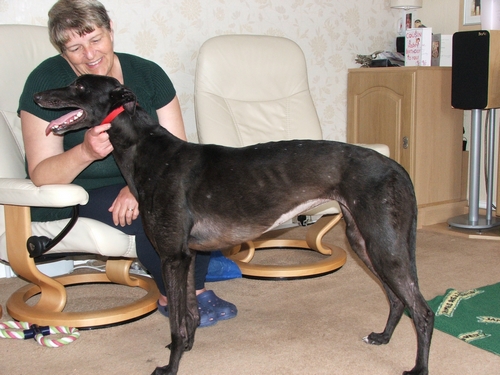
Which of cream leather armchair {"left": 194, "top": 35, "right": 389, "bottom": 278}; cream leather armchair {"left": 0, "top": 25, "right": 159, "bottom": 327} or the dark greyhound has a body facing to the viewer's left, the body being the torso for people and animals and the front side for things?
the dark greyhound

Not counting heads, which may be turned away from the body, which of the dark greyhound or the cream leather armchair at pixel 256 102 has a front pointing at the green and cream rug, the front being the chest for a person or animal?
the cream leather armchair

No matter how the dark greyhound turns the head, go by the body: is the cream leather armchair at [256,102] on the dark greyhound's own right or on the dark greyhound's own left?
on the dark greyhound's own right

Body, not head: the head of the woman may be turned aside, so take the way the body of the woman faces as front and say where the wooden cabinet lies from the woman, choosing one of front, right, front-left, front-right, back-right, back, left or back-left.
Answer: left

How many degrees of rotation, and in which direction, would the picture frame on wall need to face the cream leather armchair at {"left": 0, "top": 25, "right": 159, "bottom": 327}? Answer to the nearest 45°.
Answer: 0° — it already faces it

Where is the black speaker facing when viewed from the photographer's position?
facing the viewer and to the left of the viewer

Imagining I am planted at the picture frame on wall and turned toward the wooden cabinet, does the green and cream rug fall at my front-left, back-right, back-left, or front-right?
front-left

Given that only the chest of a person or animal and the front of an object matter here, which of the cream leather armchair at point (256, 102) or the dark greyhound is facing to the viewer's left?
the dark greyhound

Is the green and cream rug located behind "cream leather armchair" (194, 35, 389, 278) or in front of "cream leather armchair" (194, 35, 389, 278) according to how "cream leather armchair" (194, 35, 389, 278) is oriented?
in front

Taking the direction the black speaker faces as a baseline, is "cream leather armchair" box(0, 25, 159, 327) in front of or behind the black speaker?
in front

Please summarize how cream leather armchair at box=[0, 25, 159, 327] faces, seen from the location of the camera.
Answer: facing the viewer and to the right of the viewer

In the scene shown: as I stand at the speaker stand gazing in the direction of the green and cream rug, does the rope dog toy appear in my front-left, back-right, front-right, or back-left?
front-right

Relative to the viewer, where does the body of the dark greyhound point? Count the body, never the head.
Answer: to the viewer's left

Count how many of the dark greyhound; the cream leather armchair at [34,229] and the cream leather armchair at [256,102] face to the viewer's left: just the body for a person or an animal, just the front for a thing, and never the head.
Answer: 1

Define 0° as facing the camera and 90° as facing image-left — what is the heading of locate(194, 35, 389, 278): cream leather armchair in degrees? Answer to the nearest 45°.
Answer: approximately 315°
